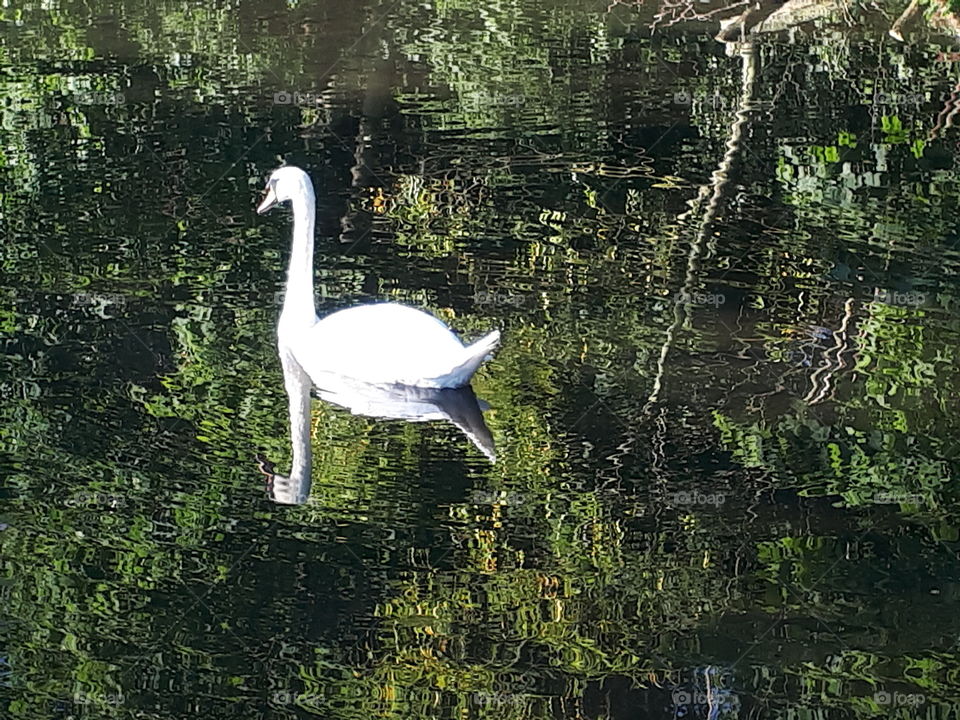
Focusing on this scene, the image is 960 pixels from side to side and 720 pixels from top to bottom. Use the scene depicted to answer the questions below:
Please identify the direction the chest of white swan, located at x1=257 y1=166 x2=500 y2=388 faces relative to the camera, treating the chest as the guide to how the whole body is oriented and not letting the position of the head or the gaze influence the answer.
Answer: to the viewer's left

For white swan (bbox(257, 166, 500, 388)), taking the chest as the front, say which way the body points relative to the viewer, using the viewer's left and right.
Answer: facing to the left of the viewer
